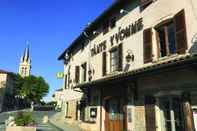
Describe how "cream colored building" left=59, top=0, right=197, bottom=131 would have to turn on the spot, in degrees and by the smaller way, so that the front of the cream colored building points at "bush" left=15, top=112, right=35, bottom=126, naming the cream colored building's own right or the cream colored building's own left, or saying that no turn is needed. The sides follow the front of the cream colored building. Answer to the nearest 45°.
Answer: approximately 45° to the cream colored building's own right

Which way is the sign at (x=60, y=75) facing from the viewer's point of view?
toward the camera

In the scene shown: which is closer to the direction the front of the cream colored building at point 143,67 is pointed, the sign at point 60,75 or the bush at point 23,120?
the bush

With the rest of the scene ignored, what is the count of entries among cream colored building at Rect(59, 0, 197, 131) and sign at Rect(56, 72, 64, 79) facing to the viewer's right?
0

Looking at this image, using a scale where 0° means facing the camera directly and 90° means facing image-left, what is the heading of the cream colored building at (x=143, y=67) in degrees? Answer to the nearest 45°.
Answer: approximately 45°

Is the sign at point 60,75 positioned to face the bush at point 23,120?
yes
